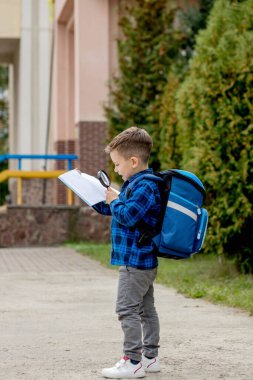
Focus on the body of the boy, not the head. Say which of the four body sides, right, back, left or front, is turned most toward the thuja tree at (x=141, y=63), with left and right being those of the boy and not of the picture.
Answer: right

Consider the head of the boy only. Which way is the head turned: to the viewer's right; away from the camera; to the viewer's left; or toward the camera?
to the viewer's left

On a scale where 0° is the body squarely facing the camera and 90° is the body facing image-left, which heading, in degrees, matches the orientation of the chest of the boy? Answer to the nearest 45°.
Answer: approximately 90°

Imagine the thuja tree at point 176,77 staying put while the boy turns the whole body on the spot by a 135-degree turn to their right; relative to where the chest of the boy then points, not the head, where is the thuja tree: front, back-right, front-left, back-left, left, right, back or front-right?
front-left

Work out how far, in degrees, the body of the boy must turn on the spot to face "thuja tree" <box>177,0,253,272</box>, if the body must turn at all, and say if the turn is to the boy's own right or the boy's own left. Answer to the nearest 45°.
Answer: approximately 90° to the boy's own right
